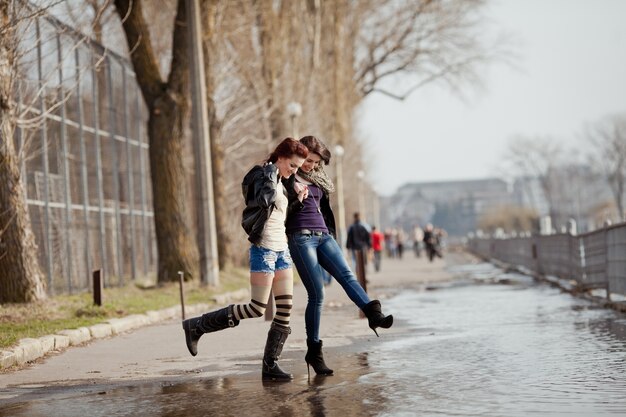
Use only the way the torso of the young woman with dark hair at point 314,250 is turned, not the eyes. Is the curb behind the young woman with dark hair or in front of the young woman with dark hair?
behind

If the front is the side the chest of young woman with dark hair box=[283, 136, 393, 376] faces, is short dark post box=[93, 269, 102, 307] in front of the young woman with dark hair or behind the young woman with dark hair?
behind

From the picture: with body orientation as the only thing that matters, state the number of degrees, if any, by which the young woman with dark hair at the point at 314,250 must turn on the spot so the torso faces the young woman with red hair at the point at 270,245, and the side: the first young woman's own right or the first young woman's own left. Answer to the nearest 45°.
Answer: approximately 90° to the first young woman's own right

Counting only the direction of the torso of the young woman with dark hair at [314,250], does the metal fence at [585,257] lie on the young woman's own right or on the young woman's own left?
on the young woman's own left

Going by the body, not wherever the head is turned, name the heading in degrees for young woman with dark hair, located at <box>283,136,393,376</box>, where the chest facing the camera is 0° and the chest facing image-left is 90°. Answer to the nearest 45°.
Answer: approximately 315°
